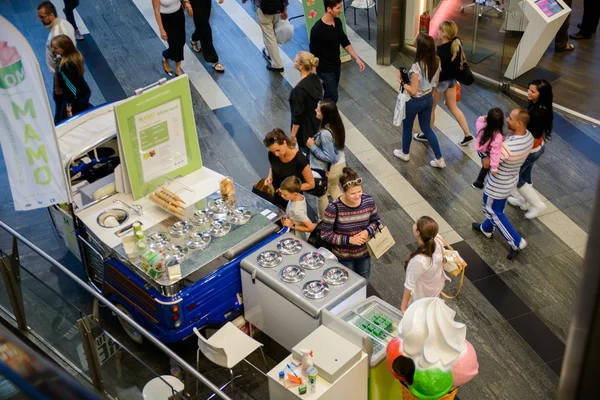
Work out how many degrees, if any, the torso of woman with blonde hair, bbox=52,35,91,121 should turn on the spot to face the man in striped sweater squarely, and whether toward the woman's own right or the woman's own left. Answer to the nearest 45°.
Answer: approximately 135° to the woman's own left

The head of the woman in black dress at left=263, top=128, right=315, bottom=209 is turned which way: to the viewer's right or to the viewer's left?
to the viewer's left

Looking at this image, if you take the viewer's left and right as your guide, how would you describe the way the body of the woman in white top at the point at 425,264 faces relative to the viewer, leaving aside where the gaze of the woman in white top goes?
facing away from the viewer and to the left of the viewer

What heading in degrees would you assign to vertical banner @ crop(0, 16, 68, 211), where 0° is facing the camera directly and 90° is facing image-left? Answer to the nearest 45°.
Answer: approximately 0°

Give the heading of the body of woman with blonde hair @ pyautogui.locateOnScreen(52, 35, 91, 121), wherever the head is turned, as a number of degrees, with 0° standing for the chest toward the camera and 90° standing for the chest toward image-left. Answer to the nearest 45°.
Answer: approximately 90°

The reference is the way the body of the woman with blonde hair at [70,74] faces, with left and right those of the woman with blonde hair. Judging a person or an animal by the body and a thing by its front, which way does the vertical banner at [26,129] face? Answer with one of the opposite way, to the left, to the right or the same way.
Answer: to the left

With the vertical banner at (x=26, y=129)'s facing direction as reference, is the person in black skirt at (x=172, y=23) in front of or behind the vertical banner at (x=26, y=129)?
behind

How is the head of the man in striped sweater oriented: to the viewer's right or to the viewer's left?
to the viewer's left

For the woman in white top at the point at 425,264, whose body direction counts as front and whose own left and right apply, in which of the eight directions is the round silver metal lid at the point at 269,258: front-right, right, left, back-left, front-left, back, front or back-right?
front-left

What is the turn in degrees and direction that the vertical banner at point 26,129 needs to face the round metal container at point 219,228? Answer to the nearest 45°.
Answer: approximately 90° to its left
